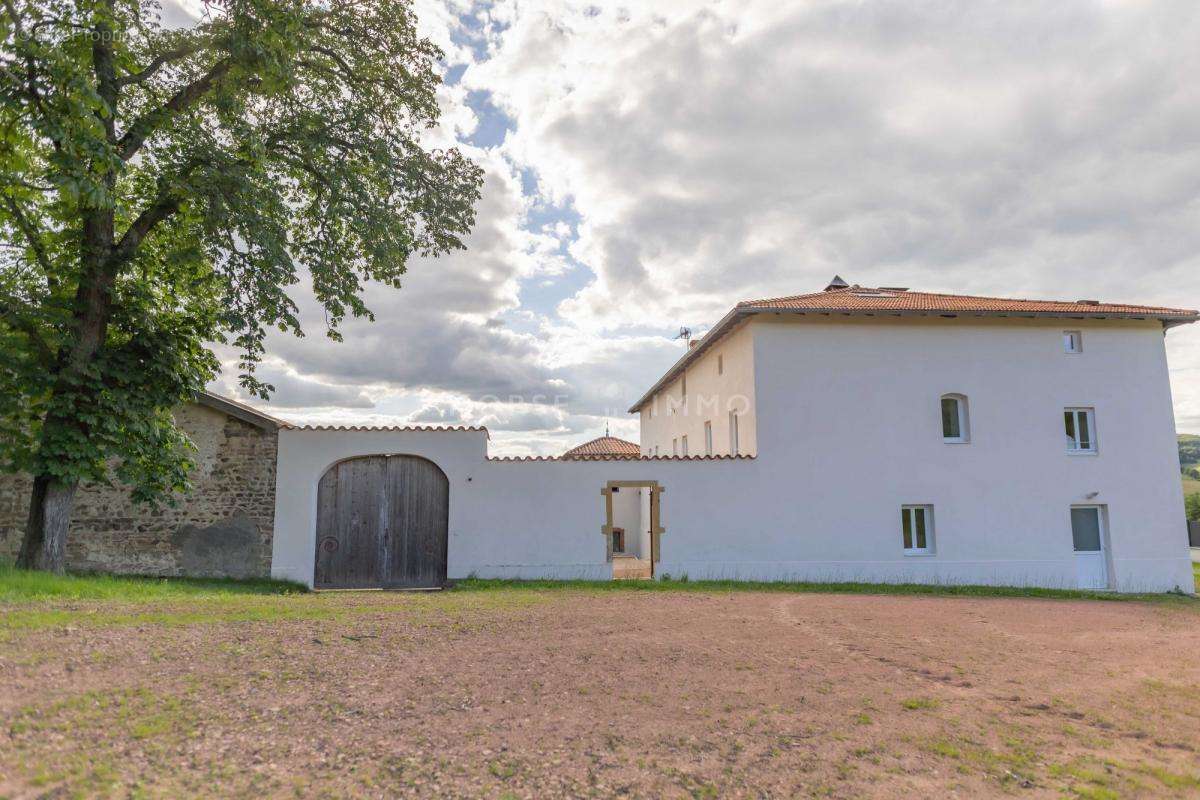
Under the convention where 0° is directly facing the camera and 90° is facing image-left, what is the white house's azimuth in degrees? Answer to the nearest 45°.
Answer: approximately 0°

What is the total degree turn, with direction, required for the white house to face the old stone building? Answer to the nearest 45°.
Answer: approximately 90° to its right

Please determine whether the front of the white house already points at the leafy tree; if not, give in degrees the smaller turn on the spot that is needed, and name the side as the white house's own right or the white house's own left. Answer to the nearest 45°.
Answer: approximately 45° to the white house's own right
